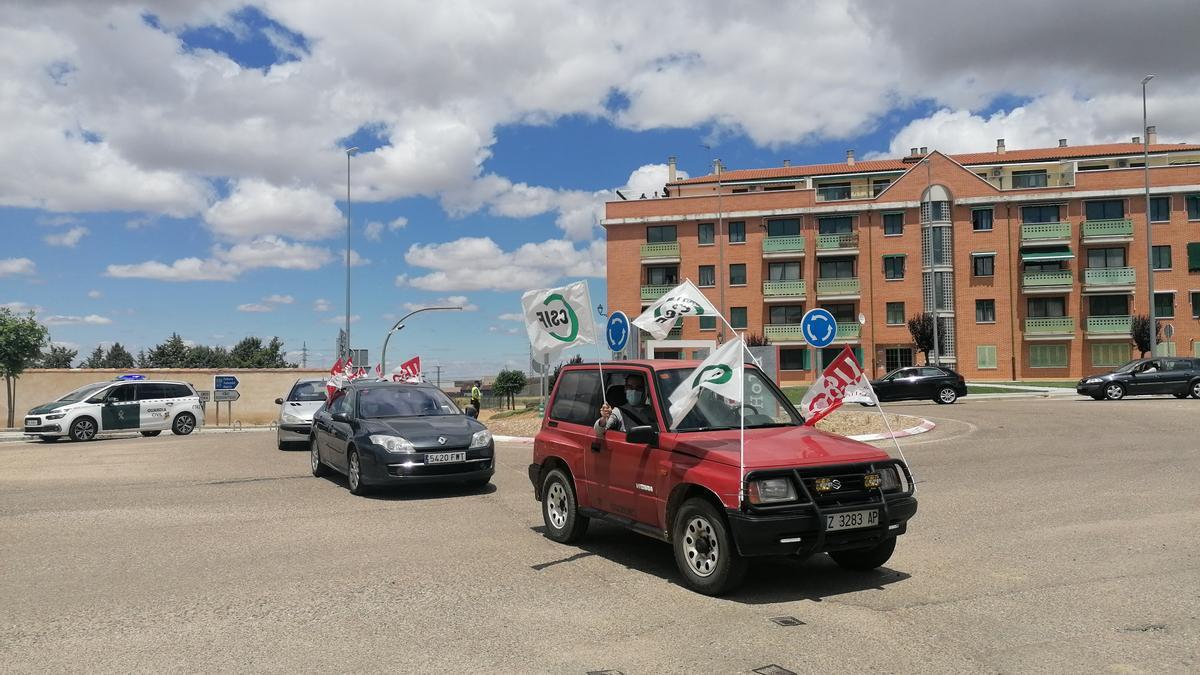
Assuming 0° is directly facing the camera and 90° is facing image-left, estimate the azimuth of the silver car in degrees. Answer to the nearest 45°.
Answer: approximately 0°

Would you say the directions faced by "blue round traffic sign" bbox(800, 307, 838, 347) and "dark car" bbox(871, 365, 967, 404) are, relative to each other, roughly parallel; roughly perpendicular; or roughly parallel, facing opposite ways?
roughly perpendicular

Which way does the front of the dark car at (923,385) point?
to the viewer's left

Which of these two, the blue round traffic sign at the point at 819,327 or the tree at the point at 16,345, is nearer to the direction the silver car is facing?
the blue round traffic sign

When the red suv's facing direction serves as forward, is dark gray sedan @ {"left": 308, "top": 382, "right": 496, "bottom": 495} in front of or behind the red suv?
behind

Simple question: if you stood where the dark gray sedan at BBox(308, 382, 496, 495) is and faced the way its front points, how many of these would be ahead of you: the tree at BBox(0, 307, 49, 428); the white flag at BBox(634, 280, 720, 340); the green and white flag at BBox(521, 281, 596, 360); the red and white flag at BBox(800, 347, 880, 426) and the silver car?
3

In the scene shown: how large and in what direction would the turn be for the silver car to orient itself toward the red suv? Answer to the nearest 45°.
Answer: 0° — it already faces it

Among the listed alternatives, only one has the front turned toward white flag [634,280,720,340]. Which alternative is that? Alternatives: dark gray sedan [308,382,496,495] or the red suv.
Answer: the dark gray sedan

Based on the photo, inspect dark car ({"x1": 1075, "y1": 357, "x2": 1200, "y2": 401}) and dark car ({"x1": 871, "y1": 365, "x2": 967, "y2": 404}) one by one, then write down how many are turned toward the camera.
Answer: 0

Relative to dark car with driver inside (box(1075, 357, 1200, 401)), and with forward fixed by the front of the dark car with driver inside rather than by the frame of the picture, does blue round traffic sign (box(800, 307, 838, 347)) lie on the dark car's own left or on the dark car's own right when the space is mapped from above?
on the dark car's own left

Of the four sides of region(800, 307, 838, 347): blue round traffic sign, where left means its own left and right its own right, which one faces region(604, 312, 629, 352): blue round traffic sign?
right

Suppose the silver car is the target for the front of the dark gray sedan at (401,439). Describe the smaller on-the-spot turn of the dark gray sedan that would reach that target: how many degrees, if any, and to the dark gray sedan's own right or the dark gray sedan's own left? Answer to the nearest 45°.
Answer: approximately 135° to the dark gray sedan's own left

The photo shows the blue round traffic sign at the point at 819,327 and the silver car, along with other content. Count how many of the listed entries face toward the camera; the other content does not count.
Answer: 2

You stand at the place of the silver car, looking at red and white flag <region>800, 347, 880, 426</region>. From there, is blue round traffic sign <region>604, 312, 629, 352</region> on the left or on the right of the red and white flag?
left

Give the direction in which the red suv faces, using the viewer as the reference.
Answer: facing the viewer and to the right of the viewer

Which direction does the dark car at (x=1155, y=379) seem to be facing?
to the viewer's left

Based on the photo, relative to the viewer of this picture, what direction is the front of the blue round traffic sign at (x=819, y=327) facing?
facing the viewer

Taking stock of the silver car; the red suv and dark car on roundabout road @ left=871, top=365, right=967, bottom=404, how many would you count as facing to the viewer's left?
1
